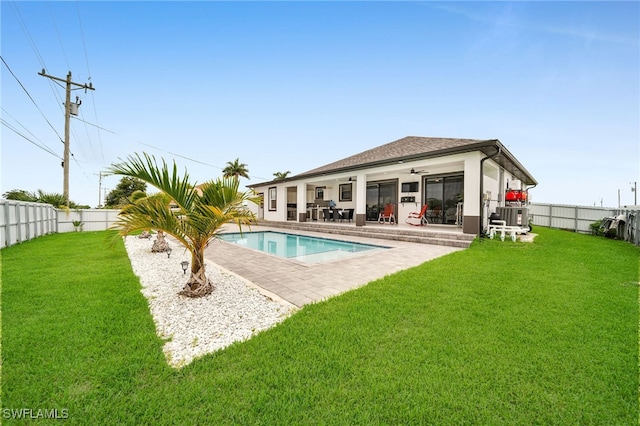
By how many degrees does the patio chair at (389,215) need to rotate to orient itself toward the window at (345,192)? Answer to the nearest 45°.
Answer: approximately 90° to its right

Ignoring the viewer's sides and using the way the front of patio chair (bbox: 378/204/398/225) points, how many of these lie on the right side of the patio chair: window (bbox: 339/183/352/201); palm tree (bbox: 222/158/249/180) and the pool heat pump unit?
2

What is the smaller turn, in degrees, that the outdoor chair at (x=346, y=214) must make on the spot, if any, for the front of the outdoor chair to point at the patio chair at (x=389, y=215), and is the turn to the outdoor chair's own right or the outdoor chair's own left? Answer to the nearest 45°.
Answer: approximately 135° to the outdoor chair's own left

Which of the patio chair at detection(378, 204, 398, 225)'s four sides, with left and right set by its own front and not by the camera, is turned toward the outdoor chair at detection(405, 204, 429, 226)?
left

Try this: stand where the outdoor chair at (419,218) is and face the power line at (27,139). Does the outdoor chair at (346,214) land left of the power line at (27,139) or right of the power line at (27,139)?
right

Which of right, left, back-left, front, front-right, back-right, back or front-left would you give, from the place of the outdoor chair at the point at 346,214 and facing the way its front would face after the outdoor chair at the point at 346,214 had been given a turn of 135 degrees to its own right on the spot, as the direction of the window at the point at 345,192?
front

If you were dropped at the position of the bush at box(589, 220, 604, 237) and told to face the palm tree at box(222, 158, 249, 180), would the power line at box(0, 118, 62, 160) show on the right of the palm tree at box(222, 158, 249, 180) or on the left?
left

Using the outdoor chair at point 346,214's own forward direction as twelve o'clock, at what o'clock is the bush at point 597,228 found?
The bush is roughly at 6 o'clock from the outdoor chair.

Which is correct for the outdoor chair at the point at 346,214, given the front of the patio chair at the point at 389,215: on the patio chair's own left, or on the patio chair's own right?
on the patio chair's own right

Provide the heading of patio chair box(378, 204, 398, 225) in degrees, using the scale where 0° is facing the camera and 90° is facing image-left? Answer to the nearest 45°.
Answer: approximately 45°
